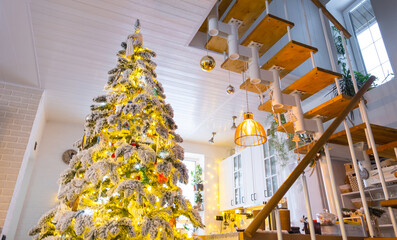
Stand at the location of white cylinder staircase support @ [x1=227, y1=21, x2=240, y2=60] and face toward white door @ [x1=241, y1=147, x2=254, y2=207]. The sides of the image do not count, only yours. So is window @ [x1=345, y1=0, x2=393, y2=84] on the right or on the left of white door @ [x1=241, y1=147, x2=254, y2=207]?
right

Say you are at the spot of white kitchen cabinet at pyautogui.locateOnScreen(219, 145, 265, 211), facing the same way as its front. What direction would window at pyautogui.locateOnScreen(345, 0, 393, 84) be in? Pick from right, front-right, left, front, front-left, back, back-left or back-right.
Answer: left

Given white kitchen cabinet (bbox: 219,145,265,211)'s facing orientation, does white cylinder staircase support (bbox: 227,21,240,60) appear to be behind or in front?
in front

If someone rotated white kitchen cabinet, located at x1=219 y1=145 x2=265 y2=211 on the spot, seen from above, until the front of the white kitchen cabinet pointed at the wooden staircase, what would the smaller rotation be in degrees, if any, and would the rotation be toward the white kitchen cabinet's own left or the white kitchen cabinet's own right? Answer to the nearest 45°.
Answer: approximately 45° to the white kitchen cabinet's own left

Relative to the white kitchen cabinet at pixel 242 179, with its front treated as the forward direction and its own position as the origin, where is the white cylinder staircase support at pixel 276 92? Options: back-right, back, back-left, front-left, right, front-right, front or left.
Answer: front-left

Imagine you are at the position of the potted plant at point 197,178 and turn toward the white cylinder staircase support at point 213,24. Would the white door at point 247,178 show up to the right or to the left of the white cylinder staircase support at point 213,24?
left

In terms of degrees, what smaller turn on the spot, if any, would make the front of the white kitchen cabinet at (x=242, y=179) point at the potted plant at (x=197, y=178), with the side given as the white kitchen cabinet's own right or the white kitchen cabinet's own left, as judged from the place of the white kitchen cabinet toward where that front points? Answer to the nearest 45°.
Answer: approximately 45° to the white kitchen cabinet's own right

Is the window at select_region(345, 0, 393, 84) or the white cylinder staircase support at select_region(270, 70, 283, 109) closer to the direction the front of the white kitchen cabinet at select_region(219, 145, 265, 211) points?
the white cylinder staircase support

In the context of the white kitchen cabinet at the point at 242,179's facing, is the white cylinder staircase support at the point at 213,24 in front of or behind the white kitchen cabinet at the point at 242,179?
in front

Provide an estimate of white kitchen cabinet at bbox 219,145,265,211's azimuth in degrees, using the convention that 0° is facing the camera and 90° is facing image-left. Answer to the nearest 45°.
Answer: approximately 45°
